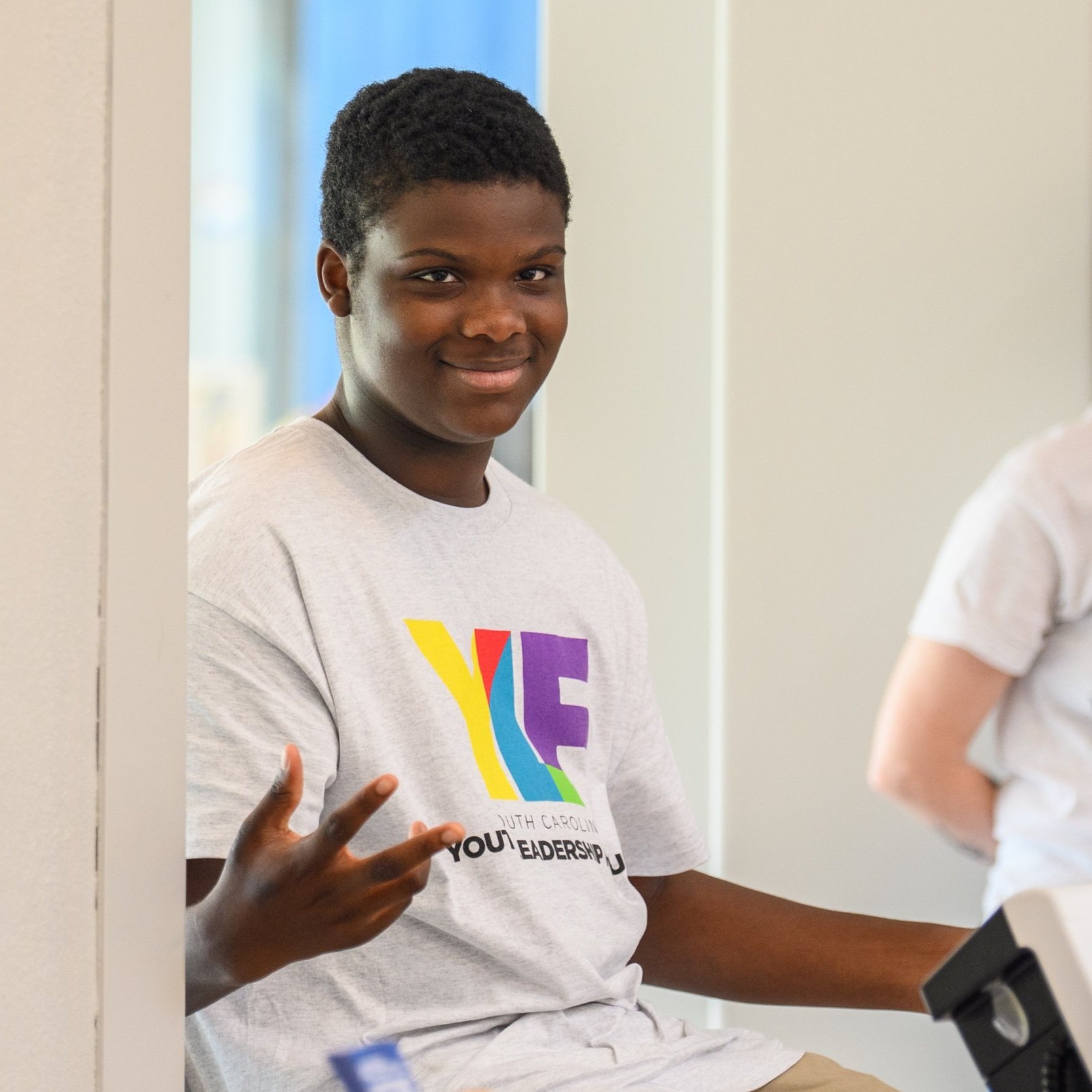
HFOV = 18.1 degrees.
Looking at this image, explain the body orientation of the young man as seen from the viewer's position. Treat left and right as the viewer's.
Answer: facing the viewer and to the right of the viewer

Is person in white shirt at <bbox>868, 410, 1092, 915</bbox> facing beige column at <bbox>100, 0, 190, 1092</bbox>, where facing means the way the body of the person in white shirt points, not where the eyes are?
no

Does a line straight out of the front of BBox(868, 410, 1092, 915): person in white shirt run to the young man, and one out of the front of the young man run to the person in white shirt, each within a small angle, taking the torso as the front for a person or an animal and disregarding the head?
no
